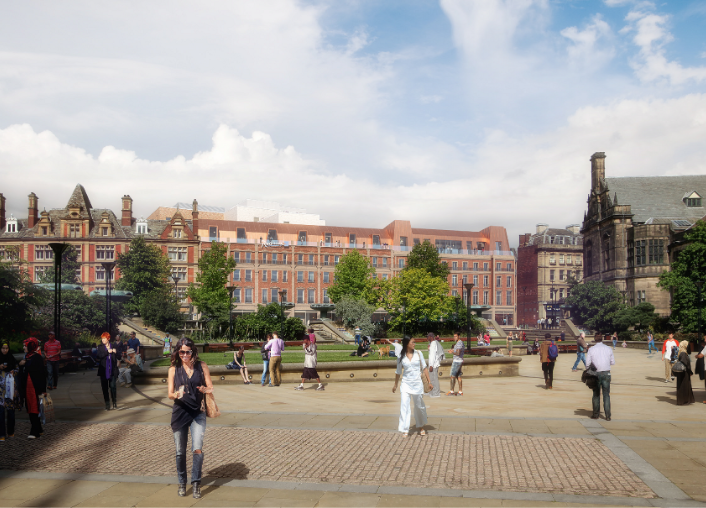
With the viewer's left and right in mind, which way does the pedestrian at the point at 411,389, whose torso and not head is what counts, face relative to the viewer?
facing the viewer

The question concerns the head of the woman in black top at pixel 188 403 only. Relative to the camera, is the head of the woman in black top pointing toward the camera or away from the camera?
toward the camera

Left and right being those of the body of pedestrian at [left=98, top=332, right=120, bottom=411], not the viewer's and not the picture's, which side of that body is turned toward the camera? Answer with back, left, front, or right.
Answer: front

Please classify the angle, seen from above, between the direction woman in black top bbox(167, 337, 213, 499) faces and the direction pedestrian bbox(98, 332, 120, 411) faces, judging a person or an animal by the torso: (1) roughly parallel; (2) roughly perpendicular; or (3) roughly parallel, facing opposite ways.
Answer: roughly parallel
